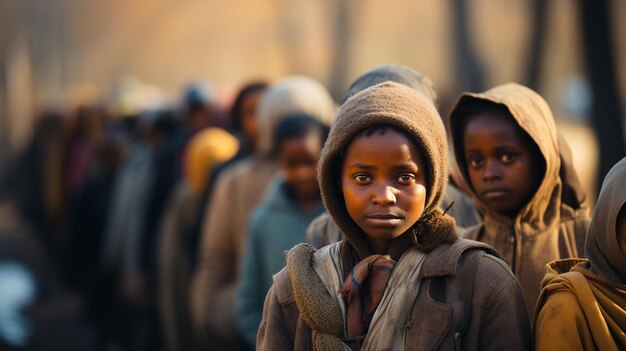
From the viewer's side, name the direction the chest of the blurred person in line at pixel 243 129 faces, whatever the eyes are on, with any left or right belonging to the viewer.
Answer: facing the viewer and to the right of the viewer

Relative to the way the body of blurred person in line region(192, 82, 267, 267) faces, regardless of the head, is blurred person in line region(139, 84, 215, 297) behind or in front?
behind

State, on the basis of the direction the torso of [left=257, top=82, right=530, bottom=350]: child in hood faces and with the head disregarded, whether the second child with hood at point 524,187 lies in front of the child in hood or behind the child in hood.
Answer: behind

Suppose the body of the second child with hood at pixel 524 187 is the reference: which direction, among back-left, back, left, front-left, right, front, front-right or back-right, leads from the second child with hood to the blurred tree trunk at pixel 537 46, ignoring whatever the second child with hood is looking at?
back-right

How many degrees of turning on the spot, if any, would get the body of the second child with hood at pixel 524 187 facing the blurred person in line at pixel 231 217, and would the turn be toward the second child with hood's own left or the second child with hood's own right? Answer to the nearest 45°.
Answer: approximately 90° to the second child with hood's own right

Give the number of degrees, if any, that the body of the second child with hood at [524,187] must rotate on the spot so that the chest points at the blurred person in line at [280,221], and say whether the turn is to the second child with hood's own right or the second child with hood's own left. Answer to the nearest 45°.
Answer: approximately 90° to the second child with hood's own right

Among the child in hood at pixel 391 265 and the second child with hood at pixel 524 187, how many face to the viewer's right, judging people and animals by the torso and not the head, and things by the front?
0
